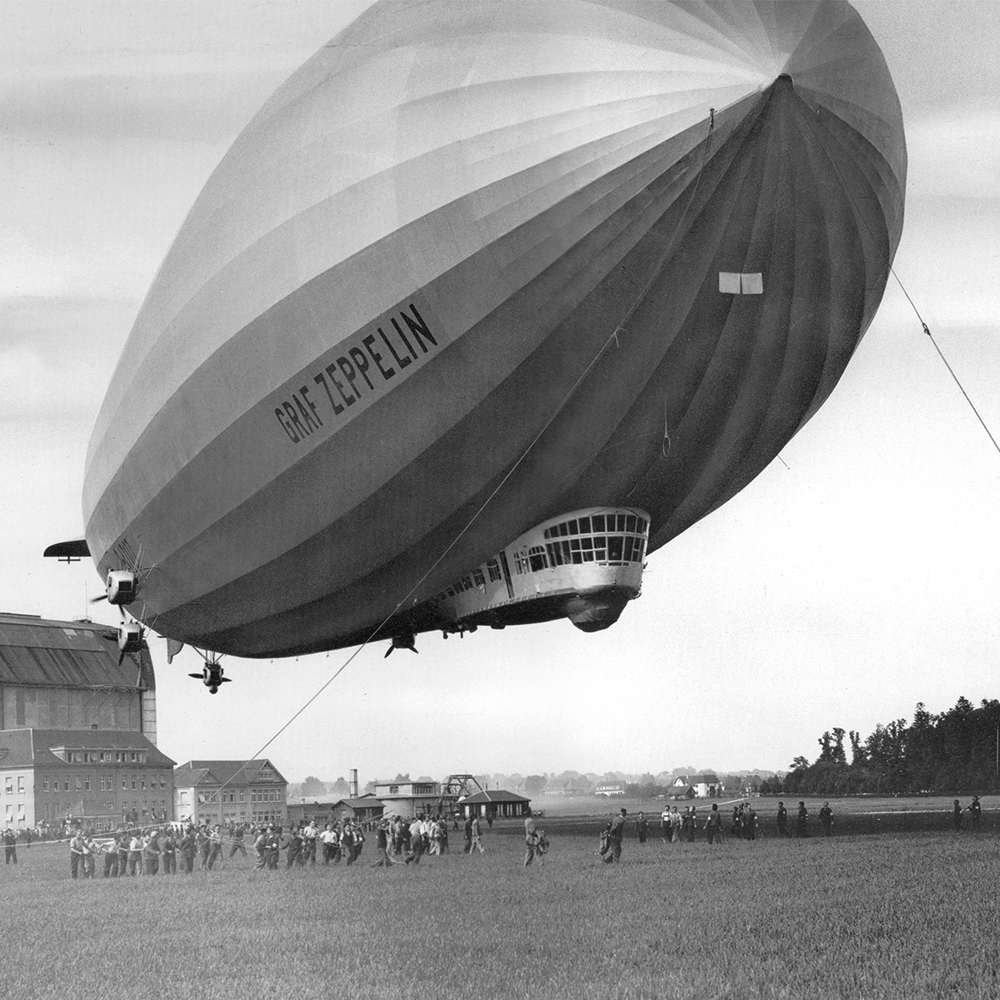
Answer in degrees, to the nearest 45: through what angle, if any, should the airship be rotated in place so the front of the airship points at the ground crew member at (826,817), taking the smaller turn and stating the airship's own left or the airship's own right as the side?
approximately 45° to the airship's own left

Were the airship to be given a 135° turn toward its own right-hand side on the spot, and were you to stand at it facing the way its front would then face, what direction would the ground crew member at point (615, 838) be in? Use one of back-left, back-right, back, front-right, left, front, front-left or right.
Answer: right

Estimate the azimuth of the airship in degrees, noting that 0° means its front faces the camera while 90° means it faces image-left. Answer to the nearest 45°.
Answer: approximately 315°

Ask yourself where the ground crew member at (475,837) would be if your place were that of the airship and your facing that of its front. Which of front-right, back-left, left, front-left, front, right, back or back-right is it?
back-left

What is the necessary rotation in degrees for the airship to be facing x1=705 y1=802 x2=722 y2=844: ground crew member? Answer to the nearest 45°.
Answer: approximately 135° to its left
